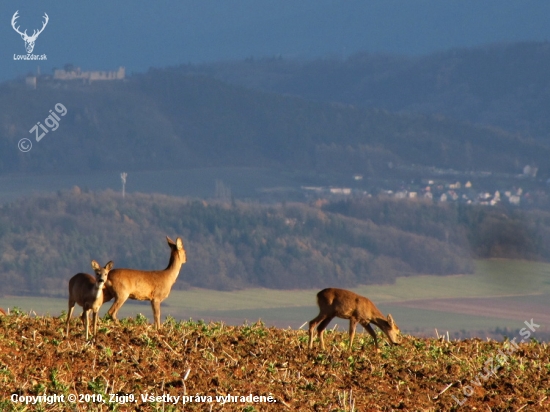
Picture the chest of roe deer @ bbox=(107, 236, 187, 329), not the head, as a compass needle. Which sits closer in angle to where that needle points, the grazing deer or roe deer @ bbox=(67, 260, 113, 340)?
the grazing deer

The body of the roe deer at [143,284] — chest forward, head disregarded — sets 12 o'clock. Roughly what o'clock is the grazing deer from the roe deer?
The grazing deer is roughly at 12 o'clock from the roe deer.

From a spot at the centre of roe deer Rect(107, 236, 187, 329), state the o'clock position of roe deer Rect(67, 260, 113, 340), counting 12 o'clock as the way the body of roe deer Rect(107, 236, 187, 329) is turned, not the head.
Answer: roe deer Rect(67, 260, 113, 340) is roughly at 4 o'clock from roe deer Rect(107, 236, 187, 329).

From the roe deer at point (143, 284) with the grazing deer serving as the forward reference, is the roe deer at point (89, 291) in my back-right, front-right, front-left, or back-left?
back-right

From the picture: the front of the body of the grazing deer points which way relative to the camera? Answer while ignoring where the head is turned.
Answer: to the viewer's right

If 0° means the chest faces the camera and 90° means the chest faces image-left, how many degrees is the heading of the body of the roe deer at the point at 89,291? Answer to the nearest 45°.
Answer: approximately 315°

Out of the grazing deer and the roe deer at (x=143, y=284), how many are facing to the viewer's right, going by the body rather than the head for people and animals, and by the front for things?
2

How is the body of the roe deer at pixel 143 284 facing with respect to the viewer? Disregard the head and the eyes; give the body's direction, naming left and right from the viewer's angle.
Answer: facing to the right of the viewer

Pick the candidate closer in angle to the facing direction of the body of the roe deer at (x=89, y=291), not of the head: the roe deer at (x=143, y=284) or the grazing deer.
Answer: the grazing deer

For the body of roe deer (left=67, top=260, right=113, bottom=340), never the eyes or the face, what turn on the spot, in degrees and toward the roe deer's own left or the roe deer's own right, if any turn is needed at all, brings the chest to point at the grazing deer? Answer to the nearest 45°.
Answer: approximately 45° to the roe deer's own left

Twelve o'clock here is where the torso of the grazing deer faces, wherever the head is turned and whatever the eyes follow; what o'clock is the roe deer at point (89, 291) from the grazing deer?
The roe deer is roughly at 5 o'clock from the grazing deer.
